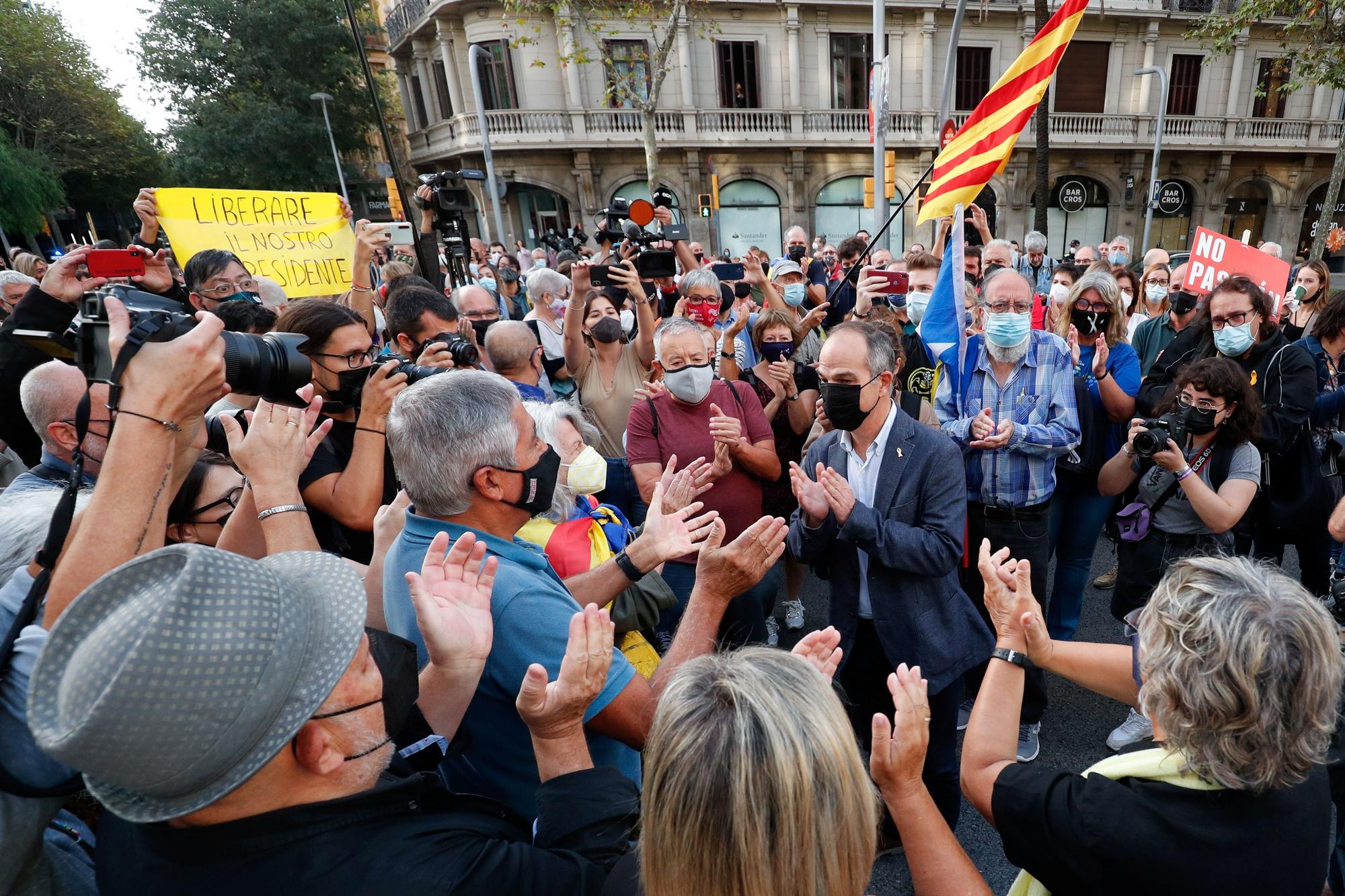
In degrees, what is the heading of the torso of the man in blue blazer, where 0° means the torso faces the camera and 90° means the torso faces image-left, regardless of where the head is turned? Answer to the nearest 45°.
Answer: approximately 45°

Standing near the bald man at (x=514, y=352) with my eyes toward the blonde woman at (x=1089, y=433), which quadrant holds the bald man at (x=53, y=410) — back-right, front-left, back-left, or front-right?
back-right

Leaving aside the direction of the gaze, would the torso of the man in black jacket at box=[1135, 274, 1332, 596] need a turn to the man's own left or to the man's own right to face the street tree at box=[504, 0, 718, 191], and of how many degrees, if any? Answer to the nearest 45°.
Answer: approximately 90° to the man's own right

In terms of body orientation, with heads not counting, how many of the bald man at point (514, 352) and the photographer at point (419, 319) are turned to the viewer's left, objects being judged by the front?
0

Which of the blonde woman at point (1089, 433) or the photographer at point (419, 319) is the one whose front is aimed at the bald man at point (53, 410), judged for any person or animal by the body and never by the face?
the blonde woman

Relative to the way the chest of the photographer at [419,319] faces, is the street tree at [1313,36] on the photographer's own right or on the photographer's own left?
on the photographer's own left

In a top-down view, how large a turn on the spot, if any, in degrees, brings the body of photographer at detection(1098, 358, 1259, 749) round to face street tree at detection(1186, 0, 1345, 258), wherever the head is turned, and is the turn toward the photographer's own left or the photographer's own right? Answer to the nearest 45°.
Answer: approximately 135° to the photographer's own right

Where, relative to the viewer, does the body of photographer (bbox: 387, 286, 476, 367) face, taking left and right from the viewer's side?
facing the viewer and to the right of the viewer

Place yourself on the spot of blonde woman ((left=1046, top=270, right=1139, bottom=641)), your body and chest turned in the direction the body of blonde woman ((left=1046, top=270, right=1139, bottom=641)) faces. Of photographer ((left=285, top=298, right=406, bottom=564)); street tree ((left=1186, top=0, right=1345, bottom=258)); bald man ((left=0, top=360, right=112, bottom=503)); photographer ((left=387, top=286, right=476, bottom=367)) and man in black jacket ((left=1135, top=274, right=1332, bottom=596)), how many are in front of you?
3

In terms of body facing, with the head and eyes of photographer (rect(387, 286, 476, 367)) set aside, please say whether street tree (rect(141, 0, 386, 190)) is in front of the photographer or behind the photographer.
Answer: behind

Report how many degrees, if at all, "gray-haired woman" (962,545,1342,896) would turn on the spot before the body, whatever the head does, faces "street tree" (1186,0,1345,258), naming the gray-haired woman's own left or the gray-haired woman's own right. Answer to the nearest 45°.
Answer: approximately 45° to the gray-haired woman's own right

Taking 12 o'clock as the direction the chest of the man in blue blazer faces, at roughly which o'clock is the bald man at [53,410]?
The bald man is roughly at 1 o'clock from the man in blue blazer.
